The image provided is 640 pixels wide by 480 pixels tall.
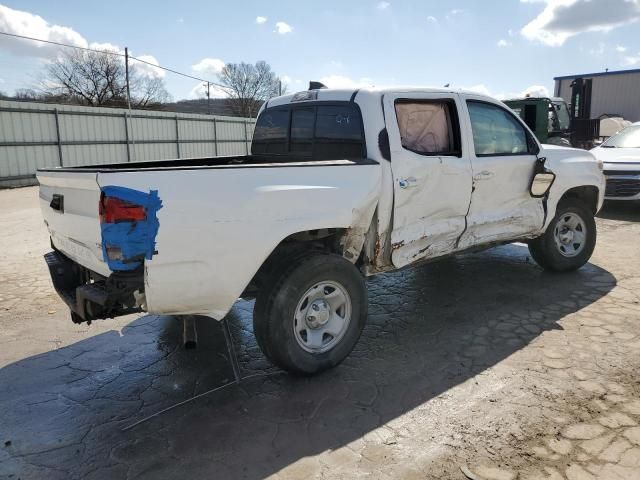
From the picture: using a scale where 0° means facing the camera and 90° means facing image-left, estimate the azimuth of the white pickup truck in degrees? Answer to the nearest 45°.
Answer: approximately 225°

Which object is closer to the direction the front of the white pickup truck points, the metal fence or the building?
the building

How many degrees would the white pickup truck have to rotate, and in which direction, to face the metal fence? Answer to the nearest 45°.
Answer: approximately 90° to its left

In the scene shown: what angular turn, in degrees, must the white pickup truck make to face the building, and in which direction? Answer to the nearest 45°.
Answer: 0° — it already faces it
